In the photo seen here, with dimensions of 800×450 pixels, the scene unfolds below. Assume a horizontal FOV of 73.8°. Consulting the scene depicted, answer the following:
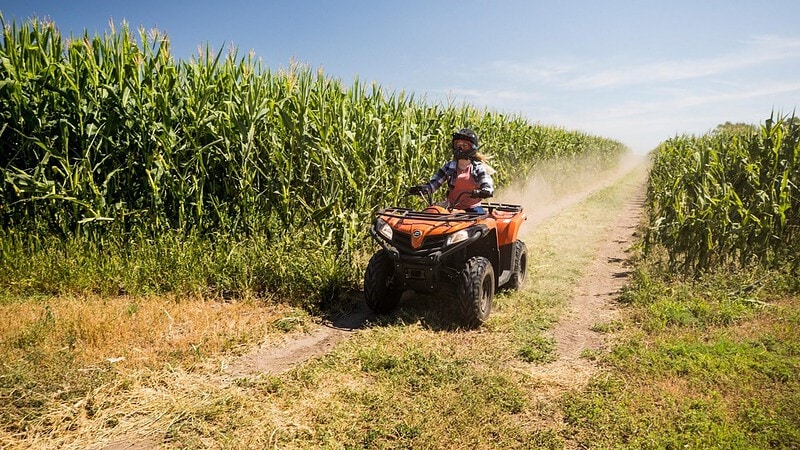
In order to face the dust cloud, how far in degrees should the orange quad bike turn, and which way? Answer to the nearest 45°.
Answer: approximately 135° to its right

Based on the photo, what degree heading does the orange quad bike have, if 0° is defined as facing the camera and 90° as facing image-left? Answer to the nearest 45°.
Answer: approximately 45°

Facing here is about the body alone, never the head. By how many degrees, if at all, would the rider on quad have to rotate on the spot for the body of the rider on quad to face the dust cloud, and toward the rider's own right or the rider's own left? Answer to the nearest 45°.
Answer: approximately 135° to the rider's own right

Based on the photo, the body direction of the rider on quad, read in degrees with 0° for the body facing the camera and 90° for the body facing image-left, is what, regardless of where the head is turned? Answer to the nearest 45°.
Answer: approximately 45°
